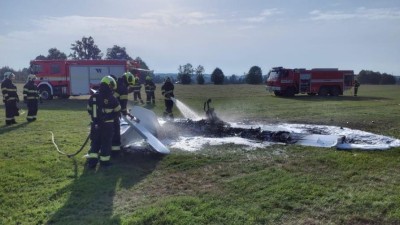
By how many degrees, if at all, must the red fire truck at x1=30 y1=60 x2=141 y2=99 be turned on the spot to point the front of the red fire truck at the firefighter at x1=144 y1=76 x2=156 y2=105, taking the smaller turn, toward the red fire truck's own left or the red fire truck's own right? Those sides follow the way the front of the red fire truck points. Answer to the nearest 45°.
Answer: approximately 135° to the red fire truck's own left

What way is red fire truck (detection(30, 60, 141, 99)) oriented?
to the viewer's left

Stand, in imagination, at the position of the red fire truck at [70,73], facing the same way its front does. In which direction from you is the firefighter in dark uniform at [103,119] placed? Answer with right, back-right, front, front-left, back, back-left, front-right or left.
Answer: left

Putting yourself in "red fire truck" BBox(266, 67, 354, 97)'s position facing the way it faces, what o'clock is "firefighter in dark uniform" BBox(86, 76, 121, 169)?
The firefighter in dark uniform is roughly at 11 o'clock from the red fire truck.

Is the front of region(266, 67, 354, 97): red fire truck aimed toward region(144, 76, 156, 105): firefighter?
yes

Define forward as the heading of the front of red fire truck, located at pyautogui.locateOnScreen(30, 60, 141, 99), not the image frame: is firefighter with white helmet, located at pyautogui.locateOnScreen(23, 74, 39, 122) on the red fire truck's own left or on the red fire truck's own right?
on the red fire truck's own left

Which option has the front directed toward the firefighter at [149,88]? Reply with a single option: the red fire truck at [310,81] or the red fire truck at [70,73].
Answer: the red fire truck at [310,81]

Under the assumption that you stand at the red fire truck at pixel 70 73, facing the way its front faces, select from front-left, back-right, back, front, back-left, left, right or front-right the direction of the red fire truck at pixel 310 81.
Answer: back

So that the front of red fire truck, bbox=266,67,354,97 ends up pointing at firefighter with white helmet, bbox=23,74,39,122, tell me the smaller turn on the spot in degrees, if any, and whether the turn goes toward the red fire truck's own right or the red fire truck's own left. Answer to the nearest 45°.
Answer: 0° — it already faces them

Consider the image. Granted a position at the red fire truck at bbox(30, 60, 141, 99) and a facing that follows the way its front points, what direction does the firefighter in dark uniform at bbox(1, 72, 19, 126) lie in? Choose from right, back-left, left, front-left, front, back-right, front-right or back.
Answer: left

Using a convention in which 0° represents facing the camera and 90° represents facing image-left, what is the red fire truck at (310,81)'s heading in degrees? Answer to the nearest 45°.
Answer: approximately 45°

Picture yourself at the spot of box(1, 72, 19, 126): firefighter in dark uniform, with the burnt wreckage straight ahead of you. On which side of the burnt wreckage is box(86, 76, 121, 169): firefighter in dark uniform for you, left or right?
right
